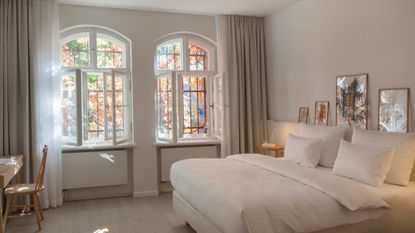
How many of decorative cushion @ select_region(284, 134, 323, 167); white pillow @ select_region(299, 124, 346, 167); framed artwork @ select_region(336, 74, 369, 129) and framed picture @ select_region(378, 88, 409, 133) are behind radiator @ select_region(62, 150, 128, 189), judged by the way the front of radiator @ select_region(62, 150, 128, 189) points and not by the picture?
0

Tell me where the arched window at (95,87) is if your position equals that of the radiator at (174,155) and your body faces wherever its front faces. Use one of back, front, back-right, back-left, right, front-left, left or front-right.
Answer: right

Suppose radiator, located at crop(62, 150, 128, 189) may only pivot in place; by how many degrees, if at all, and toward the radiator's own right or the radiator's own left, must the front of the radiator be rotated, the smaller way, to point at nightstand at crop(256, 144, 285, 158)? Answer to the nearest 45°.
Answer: approximately 90° to the radiator's own left

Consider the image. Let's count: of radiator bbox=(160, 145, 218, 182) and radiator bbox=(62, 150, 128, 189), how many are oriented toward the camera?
2

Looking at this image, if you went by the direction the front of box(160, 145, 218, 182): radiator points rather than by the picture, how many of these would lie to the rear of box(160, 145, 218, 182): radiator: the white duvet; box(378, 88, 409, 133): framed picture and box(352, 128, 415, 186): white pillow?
0

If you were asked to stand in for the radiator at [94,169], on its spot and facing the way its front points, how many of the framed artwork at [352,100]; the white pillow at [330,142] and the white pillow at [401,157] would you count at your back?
0

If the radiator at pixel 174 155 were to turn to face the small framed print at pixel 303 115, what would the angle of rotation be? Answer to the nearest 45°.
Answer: approximately 90° to its left

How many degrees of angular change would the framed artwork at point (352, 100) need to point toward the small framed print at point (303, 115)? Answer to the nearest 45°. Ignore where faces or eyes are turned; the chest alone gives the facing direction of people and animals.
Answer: approximately 90° to its right

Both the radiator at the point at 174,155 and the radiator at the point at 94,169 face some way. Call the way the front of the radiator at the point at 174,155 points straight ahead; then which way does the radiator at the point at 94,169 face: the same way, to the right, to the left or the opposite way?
the same way

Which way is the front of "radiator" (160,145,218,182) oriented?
toward the camera

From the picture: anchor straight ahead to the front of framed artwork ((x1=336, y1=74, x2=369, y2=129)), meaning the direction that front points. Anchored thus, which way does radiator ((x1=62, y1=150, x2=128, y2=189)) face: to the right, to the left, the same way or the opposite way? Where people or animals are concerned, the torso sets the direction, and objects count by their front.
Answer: to the left

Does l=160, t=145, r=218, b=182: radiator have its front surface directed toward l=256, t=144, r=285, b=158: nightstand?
no

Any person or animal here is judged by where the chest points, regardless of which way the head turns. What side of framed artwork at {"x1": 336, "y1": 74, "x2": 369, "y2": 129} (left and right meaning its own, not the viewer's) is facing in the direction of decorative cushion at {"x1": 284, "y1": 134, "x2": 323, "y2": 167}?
front

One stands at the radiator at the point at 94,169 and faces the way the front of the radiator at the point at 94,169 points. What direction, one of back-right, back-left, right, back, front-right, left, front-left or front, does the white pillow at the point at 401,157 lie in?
front-left

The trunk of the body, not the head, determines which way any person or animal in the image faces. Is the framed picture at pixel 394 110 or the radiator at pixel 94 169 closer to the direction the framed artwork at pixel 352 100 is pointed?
the radiator

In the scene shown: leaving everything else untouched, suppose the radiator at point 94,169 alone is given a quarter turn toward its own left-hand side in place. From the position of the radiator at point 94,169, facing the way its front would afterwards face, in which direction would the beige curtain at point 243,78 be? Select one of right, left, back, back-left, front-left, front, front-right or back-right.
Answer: front

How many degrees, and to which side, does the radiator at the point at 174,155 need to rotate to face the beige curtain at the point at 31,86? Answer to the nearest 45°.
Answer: approximately 90° to its right

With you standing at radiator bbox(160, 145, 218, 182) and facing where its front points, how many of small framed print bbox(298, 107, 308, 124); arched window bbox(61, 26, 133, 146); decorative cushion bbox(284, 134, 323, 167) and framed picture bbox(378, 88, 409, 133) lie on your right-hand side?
1

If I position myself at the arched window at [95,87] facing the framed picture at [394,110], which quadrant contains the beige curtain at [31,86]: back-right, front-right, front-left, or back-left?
back-right

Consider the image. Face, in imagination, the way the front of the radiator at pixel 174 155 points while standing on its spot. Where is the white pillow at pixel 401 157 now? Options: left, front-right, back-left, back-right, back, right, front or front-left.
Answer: front-left

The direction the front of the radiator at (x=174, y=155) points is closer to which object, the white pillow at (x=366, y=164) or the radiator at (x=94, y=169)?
the white pillow

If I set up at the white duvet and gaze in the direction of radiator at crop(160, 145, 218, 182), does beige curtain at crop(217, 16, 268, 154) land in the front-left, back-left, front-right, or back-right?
front-right
